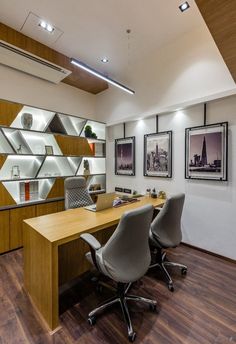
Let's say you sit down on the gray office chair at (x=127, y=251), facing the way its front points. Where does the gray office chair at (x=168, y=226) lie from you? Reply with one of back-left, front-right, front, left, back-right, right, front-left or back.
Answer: right

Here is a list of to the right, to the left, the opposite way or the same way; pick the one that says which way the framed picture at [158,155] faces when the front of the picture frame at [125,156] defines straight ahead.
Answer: the same way

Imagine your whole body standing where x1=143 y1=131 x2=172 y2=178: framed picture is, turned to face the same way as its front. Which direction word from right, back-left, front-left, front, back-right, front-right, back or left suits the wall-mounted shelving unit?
front-right

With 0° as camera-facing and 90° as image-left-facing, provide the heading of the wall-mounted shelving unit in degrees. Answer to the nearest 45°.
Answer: approximately 315°

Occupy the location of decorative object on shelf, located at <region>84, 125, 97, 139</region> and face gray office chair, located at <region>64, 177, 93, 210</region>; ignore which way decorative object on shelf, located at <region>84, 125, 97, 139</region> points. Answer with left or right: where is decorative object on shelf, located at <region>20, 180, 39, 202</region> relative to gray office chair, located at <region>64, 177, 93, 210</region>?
right

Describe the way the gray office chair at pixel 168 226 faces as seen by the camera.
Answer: facing away from the viewer and to the left of the viewer

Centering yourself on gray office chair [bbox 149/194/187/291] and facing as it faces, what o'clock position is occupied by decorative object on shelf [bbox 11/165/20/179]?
The decorative object on shelf is roughly at 11 o'clock from the gray office chair.

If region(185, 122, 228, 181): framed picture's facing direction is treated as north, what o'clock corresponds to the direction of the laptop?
The laptop is roughly at 12 o'clock from the framed picture.

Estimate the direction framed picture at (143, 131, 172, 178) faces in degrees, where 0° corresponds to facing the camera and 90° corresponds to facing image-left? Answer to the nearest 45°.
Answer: approximately 45°

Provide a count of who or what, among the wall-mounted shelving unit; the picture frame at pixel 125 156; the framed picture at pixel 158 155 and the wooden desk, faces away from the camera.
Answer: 0

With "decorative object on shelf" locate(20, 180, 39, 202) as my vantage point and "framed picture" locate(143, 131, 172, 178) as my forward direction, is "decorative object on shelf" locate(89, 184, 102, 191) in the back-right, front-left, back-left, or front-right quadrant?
front-left

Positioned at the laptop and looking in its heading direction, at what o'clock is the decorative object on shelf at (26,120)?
The decorative object on shelf is roughly at 12 o'clock from the laptop.

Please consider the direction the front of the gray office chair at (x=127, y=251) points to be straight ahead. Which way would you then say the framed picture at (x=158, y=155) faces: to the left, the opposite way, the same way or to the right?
to the left

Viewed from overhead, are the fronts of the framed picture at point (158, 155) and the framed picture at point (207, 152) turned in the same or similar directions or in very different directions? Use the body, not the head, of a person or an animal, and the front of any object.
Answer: same or similar directions

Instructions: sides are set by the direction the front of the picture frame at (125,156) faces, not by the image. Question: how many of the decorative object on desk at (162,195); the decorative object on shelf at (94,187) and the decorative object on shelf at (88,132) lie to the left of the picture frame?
1

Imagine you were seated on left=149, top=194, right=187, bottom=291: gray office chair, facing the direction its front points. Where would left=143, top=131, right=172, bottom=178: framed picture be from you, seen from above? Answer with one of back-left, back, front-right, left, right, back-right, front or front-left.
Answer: front-right

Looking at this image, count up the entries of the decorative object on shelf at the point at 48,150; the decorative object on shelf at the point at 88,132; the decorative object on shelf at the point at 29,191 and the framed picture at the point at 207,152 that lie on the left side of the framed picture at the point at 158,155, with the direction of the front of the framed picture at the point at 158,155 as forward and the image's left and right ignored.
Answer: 1

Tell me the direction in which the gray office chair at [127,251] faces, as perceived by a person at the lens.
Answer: facing away from the viewer and to the left of the viewer

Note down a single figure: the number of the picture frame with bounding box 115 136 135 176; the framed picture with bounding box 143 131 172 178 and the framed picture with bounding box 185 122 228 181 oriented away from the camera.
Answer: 0

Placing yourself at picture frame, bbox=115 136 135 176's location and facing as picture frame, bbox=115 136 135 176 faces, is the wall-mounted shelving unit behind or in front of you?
in front
